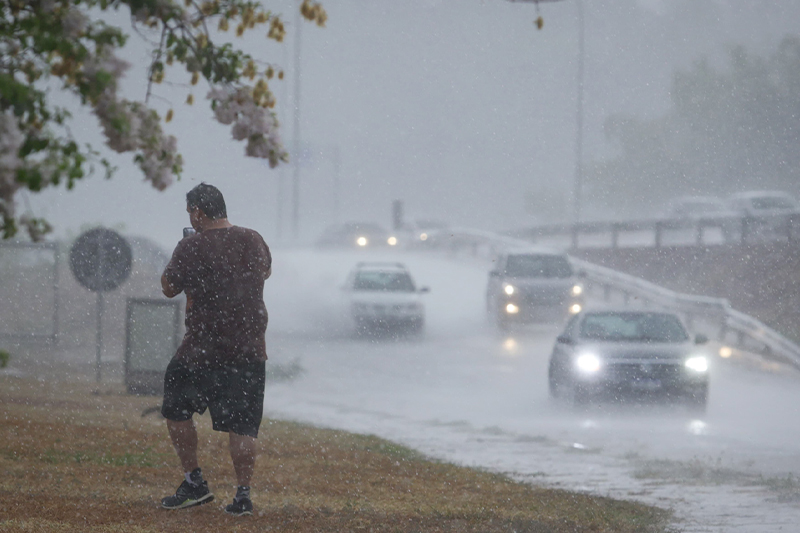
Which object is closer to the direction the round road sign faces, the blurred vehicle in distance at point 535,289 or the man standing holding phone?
the blurred vehicle in distance

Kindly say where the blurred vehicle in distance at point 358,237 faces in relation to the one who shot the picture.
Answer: facing the viewer and to the right of the viewer

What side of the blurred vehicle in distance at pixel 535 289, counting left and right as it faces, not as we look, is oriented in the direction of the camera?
front

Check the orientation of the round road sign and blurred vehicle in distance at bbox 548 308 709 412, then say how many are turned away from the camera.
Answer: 1

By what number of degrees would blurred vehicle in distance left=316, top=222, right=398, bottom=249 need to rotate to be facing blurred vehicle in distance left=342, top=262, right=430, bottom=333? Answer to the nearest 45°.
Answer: approximately 45° to its right

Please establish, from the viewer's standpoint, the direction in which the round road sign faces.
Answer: facing away from the viewer

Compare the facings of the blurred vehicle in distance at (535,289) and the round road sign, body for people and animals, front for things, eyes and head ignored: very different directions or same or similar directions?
very different directions

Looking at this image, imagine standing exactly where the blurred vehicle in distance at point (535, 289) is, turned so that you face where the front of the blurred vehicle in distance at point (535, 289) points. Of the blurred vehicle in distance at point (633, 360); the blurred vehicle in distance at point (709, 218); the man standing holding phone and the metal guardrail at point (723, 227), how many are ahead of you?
2

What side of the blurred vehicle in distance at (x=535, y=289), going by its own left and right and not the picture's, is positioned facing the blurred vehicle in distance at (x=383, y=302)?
right

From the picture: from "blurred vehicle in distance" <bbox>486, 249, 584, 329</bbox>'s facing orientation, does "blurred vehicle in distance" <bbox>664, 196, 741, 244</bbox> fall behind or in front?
behind

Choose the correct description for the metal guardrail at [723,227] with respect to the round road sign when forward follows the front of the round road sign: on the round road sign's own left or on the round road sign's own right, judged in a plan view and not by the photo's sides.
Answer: on the round road sign's own right

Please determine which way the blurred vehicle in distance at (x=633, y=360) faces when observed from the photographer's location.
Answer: facing the viewer

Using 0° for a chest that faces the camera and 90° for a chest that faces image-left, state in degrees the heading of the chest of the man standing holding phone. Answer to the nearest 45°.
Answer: approximately 135°
